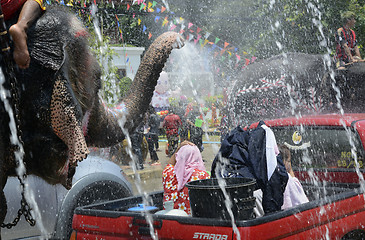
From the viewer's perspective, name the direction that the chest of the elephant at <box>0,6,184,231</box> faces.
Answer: to the viewer's right

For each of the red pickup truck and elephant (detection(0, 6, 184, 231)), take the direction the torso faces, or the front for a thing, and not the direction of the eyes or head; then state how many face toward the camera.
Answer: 0

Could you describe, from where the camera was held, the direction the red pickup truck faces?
facing away from the viewer and to the right of the viewer

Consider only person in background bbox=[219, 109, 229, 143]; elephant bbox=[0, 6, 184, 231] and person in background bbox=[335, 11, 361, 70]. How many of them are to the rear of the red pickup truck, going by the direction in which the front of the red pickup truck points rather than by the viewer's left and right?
1

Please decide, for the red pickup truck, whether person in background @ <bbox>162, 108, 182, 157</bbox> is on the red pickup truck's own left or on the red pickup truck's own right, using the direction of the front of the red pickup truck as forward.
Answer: on the red pickup truck's own left

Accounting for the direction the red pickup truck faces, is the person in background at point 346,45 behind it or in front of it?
in front

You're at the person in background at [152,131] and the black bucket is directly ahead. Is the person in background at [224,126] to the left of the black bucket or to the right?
left

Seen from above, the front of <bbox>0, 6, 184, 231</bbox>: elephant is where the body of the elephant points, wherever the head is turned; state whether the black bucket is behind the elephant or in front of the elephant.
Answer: in front
